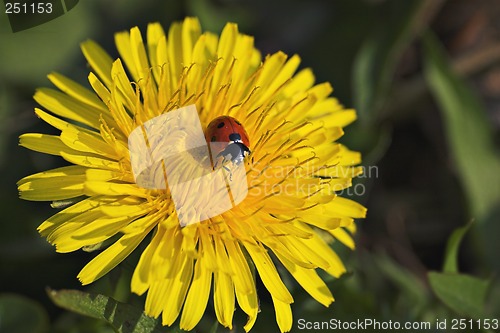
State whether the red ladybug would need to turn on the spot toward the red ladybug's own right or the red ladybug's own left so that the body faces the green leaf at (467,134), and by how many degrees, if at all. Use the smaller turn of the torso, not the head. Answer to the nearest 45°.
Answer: approximately 90° to the red ladybug's own left

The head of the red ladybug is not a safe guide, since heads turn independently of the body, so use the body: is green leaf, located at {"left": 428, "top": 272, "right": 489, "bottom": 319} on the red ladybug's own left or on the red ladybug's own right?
on the red ladybug's own left

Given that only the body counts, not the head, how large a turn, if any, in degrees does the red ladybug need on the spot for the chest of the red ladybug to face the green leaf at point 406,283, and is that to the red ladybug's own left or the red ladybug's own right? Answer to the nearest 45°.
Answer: approximately 90° to the red ladybug's own left

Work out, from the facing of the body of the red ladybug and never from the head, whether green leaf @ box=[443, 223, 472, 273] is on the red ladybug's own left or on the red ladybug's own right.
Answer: on the red ladybug's own left

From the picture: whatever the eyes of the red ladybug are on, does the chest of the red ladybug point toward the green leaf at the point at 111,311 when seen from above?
no

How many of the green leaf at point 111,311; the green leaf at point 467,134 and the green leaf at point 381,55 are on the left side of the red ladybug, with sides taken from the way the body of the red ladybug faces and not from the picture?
2

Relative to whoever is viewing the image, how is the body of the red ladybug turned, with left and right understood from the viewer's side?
facing the viewer and to the right of the viewer
